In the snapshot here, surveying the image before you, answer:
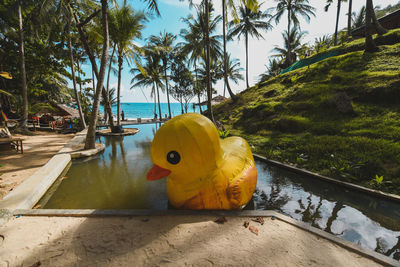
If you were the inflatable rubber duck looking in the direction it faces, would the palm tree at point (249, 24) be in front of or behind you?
behind

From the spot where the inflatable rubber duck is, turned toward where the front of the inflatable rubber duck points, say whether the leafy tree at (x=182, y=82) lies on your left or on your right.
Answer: on your right

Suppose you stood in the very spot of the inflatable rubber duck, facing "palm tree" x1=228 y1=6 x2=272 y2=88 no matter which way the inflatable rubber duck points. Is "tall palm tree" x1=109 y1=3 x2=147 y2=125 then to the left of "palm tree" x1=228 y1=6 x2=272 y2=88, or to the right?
left

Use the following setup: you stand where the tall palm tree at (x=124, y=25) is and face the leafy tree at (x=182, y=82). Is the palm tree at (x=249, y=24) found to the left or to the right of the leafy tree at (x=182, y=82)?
right

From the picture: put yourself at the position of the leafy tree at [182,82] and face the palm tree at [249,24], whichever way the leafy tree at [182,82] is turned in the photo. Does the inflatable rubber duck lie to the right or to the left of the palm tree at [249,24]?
right

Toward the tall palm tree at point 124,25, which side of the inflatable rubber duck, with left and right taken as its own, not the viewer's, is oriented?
right

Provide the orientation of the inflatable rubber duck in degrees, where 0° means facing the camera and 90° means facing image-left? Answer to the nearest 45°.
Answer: approximately 45°
